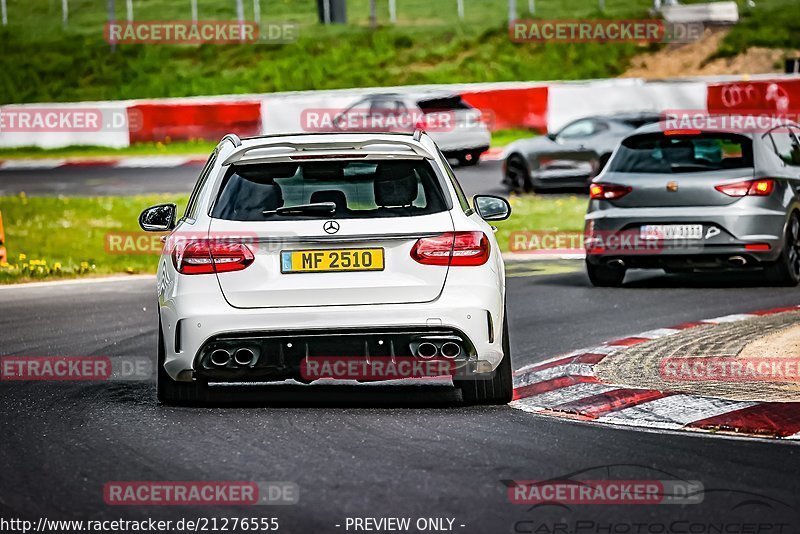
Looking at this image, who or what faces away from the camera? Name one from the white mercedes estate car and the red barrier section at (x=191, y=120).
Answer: the white mercedes estate car

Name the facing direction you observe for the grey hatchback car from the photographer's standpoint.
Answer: facing away from the viewer and to the right of the viewer

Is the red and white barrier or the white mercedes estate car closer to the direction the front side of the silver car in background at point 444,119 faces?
the red and white barrier

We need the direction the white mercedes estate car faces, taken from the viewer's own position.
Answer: facing away from the viewer

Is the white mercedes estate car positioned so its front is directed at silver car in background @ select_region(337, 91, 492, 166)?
yes

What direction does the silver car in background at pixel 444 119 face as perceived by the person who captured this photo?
facing away from the viewer and to the left of the viewer

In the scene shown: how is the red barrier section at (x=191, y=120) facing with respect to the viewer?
toward the camera

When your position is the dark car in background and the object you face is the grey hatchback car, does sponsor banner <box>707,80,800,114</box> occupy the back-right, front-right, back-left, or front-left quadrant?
back-left

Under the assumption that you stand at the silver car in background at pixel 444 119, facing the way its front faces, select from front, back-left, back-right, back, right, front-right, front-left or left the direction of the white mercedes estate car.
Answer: back-left

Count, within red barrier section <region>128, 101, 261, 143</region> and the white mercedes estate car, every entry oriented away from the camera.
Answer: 1

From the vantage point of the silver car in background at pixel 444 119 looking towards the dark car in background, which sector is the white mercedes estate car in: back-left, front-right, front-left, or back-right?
front-right
